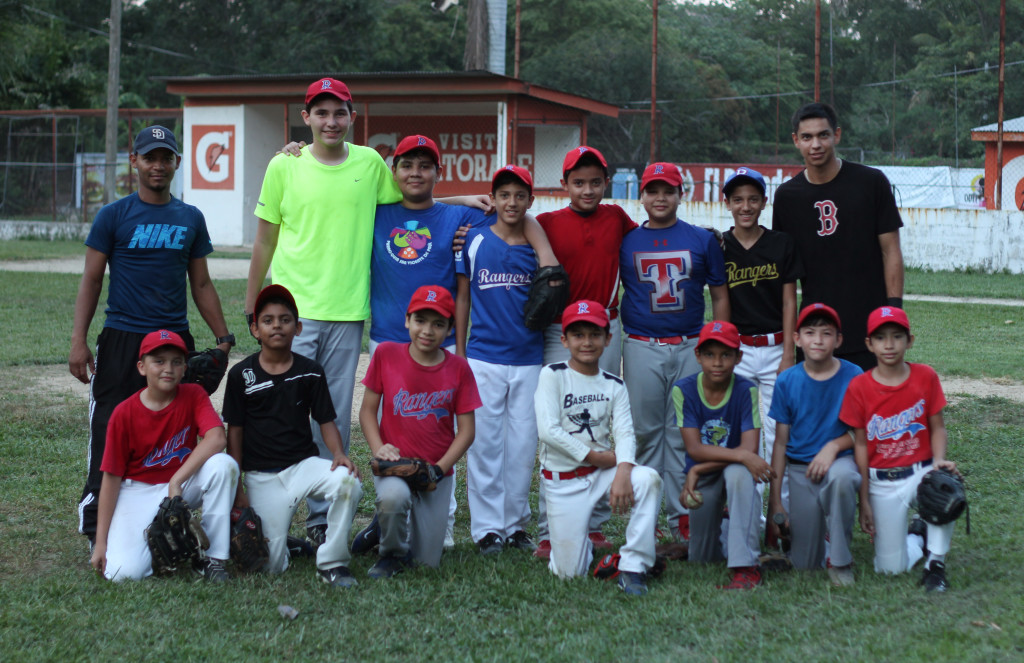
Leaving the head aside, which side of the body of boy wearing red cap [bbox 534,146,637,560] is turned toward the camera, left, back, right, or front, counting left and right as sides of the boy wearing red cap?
front

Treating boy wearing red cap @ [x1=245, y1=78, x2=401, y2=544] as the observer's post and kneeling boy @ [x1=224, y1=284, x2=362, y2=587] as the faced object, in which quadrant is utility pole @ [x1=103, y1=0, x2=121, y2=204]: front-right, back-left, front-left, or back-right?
back-right

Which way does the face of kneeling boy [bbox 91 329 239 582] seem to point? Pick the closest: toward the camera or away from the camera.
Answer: toward the camera

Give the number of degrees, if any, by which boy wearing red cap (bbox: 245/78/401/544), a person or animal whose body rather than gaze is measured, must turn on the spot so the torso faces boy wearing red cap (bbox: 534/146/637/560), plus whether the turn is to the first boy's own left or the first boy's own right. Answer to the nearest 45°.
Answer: approximately 90° to the first boy's own left

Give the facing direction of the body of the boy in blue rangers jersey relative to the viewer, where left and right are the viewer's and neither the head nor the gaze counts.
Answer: facing the viewer

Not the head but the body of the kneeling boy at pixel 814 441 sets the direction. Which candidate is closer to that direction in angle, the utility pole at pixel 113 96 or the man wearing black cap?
the man wearing black cap

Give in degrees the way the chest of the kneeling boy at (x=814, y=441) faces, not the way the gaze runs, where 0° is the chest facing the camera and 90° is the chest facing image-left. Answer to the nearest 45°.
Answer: approximately 0°

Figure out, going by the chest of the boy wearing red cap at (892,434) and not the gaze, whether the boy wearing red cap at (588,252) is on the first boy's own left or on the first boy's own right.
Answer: on the first boy's own right

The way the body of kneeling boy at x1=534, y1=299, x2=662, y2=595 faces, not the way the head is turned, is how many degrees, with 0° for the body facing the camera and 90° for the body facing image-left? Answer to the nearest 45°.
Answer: approximately 0°

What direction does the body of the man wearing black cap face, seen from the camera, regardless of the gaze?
toward the camera

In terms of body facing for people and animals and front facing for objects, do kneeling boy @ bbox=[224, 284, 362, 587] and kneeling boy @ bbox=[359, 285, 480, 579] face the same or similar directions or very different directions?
same or similar directions

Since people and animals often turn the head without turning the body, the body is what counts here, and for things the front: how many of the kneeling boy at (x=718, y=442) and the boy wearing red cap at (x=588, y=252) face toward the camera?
2

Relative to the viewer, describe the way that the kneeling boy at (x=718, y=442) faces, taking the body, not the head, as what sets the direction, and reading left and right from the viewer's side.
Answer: facing the viewer
